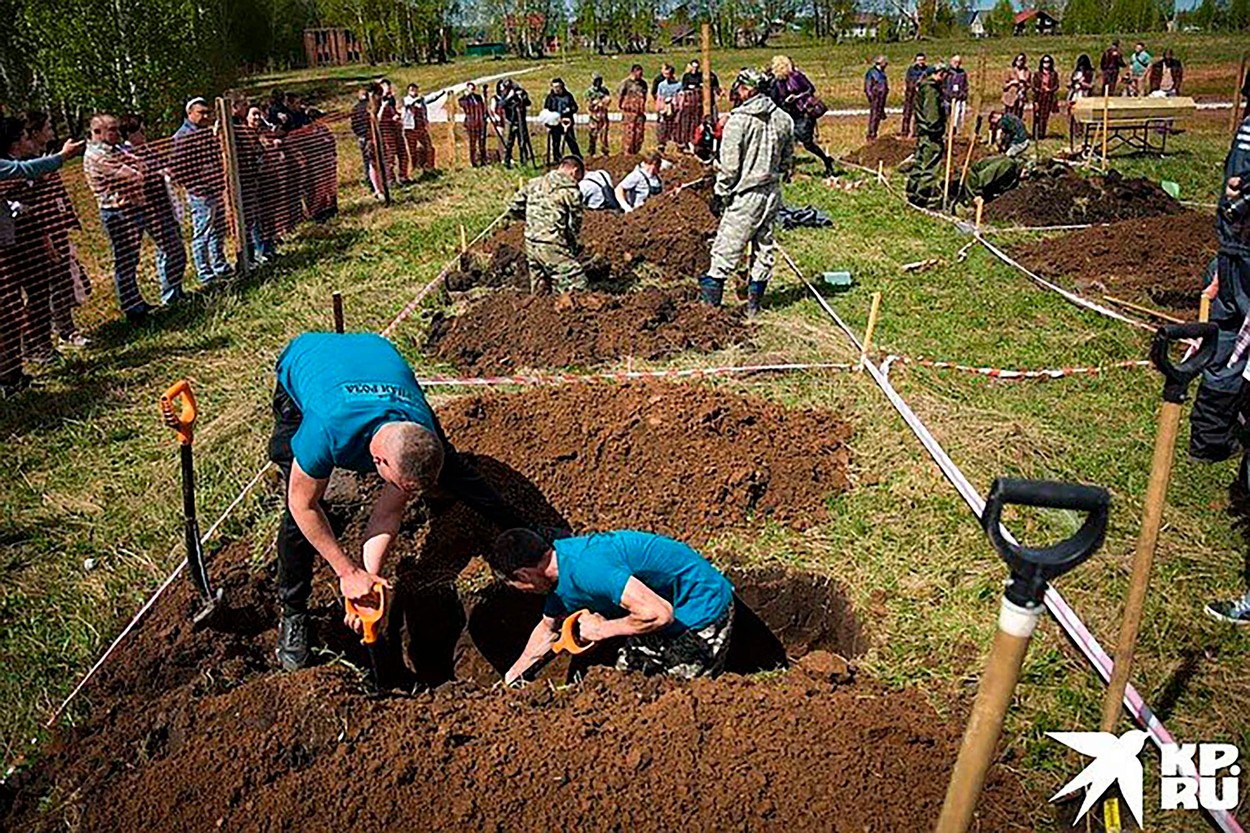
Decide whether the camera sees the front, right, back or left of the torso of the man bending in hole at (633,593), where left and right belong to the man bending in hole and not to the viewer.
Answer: left

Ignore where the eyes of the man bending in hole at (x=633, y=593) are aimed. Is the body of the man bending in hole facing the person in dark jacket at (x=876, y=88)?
no

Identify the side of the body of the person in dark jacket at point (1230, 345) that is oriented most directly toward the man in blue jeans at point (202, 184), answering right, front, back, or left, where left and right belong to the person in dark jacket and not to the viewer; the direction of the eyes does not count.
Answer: front

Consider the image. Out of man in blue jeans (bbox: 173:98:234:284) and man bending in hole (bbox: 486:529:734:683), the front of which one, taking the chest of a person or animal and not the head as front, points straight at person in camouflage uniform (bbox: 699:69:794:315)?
the man in blue jeans

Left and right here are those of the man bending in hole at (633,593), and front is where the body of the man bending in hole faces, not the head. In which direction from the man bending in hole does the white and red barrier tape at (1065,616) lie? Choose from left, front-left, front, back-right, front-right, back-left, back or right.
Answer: back

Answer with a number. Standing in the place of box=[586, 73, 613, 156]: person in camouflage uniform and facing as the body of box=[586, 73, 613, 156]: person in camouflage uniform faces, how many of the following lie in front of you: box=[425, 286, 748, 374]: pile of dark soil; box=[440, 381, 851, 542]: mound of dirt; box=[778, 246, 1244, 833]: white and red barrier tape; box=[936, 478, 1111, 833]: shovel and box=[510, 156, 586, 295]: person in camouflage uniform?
5

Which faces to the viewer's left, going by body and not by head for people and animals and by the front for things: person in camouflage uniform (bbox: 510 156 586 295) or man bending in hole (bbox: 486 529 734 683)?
the man bending in hole

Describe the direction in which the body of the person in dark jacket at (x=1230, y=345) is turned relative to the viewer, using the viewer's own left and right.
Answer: facing to the left of the viewer

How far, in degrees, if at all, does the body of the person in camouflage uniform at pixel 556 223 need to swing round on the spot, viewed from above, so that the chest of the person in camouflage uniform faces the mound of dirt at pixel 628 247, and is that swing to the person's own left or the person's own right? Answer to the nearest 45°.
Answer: approximately 45° to the person's own left

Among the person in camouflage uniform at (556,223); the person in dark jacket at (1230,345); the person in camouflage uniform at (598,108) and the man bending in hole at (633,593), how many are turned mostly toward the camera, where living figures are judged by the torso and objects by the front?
1

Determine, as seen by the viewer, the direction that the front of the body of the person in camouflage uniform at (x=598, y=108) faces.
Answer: toward the camera

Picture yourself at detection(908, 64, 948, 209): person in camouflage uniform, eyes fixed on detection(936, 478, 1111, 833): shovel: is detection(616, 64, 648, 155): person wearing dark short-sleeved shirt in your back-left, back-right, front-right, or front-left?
back-right

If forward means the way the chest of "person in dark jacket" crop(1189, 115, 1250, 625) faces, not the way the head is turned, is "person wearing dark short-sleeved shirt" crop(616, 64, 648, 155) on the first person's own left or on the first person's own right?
on the first person's own right

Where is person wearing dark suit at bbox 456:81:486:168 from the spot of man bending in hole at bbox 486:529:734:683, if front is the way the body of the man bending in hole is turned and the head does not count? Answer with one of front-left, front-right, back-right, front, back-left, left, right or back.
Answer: right
